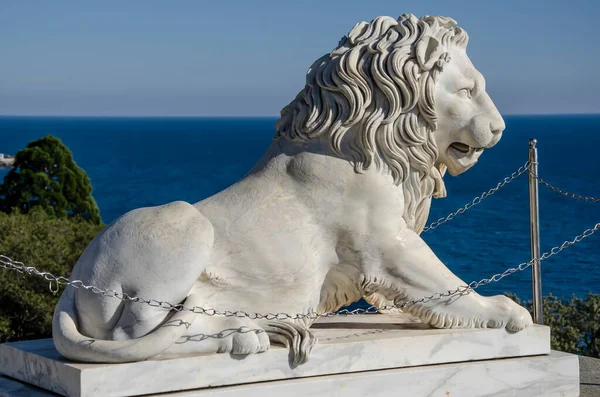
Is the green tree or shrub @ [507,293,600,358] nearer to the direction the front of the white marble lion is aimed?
the shrub

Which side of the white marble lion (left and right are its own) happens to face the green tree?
left

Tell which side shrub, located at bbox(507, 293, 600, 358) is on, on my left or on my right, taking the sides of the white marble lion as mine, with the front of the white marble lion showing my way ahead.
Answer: on my left

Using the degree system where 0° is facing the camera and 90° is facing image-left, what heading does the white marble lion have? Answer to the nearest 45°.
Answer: approximately 270°

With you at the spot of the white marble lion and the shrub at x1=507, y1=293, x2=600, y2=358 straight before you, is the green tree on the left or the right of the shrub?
left

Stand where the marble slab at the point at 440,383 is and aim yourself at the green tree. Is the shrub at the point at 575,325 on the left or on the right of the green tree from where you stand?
right
